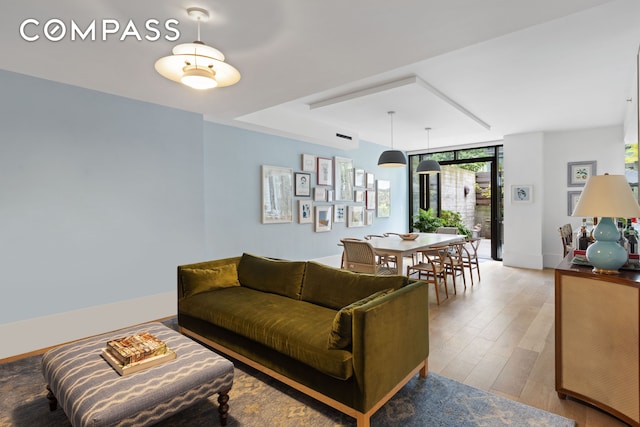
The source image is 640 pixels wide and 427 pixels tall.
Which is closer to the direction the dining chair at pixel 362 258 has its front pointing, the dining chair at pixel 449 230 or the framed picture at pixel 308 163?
the dining chair

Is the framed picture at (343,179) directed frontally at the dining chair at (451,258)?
yes

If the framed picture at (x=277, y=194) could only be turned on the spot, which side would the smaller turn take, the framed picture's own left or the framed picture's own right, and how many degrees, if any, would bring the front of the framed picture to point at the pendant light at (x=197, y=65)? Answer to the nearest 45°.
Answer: approximately 45° to the framed picture's own right

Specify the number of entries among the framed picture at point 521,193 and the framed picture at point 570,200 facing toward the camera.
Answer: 2

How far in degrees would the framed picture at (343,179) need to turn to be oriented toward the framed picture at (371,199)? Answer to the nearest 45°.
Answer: approximately 90° to its left

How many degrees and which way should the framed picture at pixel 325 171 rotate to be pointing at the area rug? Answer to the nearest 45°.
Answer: approximately 45° to its right

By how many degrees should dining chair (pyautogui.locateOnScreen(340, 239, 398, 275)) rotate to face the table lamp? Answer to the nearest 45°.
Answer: approximately 90° to its right

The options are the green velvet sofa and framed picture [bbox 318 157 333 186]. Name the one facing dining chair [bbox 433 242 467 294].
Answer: the framed picture

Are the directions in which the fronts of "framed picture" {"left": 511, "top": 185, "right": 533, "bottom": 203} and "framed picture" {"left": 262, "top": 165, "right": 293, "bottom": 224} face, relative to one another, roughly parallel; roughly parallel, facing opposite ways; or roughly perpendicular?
roughly perpendicular

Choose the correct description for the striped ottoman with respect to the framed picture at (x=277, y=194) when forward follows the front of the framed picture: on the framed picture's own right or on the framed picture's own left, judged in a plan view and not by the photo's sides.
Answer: on the framed picture's own right

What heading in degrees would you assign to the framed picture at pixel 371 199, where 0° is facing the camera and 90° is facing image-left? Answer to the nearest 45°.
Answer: approximately 315°

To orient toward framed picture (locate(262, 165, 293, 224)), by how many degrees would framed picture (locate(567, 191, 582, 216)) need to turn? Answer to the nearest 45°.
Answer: approximately 45° to its right

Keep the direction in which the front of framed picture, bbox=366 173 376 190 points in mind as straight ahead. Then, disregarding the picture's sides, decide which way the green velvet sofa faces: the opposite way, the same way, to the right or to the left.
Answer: to the right

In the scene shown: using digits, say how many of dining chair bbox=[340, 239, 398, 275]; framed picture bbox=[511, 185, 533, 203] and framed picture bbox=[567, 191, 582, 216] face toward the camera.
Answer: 2

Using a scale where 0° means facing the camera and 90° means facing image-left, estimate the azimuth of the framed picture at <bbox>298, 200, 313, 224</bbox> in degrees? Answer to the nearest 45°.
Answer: approximately 315°

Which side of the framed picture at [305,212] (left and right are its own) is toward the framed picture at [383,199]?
left

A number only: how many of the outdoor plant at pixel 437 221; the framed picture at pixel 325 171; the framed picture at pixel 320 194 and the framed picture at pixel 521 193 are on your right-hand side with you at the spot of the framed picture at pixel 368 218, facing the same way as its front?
2

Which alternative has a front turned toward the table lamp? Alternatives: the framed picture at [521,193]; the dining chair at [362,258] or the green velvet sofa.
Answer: the framed picture

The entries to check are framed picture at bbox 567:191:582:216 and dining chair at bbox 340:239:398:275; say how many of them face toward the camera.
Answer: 1
